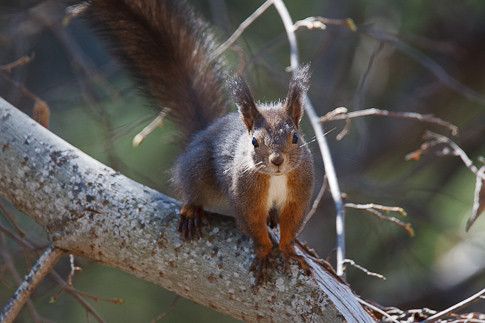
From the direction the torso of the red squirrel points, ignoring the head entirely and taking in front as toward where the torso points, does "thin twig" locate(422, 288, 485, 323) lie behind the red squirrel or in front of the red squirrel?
in front
